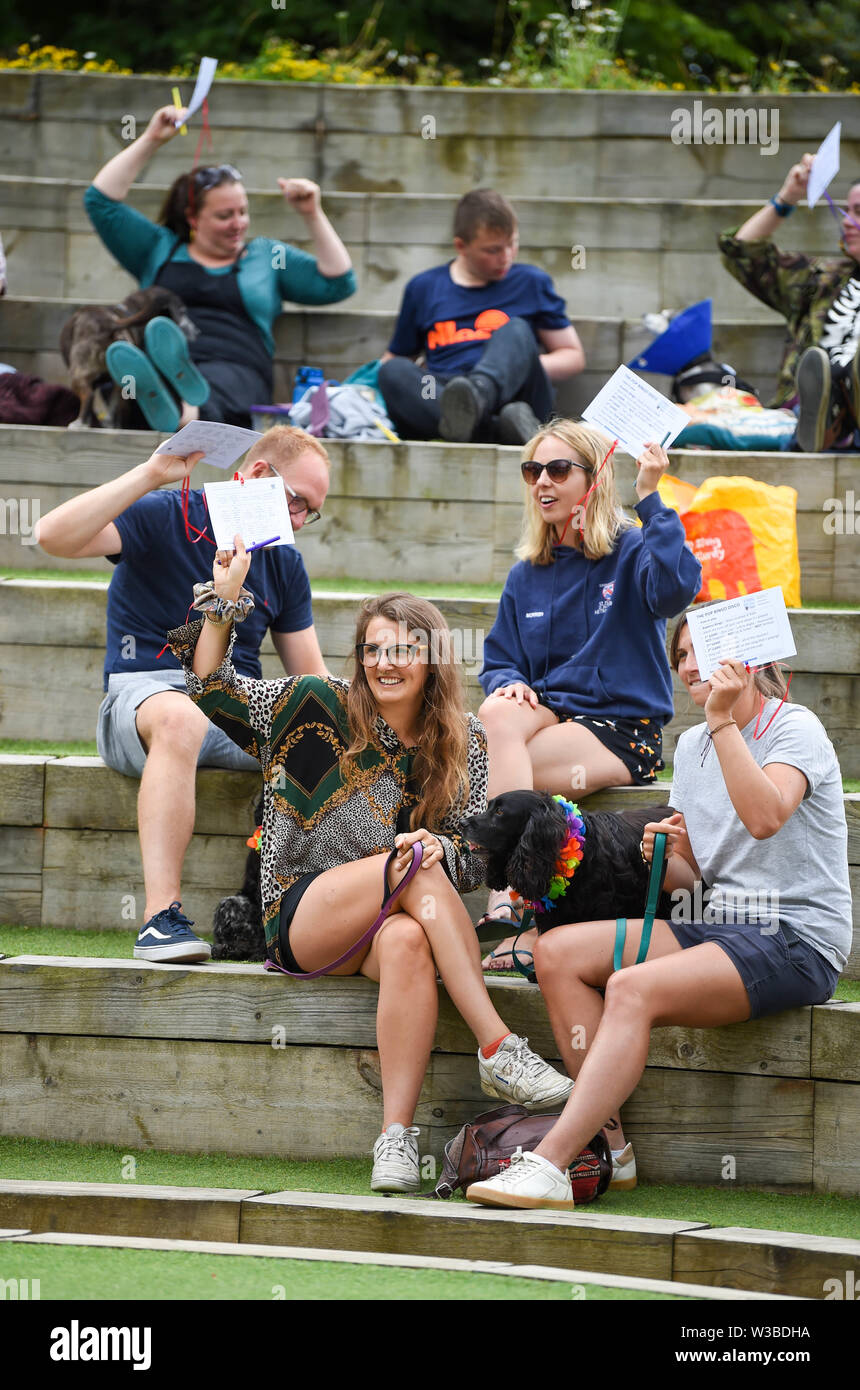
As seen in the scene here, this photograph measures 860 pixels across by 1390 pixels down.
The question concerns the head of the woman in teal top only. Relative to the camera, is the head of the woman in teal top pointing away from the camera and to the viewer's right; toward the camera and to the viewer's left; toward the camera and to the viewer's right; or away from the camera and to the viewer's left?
toward the camera and to the viewer's right

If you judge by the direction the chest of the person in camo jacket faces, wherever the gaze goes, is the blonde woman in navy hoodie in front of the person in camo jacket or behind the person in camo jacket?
in front

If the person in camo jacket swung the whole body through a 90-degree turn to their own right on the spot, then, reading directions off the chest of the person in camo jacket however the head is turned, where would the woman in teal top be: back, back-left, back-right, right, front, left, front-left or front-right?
front

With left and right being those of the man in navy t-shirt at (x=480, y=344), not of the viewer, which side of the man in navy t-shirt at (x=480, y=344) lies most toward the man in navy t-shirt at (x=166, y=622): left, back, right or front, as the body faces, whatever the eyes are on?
front

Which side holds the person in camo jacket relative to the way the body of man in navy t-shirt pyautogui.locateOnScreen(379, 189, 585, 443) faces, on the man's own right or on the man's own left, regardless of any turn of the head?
on the man's own left

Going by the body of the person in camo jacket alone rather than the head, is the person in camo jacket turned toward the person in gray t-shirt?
yes

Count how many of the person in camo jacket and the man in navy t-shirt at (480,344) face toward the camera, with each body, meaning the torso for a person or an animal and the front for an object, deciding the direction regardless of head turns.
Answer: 2

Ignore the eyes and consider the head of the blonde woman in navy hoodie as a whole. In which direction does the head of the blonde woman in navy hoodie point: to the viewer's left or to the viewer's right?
to the viewer's left

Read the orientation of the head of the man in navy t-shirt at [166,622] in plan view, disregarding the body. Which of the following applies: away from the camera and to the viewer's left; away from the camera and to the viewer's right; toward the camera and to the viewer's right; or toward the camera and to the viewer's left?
toward the camera and to the viewer's right

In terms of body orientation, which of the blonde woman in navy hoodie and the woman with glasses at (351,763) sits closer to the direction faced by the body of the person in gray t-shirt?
the woman with glasses

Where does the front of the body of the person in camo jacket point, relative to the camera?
toward the camera

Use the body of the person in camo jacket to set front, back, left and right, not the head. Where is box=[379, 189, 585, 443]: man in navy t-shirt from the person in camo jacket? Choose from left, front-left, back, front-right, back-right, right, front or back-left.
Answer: right

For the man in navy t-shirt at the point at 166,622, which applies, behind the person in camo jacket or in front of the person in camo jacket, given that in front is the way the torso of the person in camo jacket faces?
in front

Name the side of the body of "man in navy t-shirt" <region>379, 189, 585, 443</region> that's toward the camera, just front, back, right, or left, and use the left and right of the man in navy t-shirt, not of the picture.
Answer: front

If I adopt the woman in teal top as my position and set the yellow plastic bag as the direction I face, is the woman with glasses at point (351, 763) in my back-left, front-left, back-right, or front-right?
front-right

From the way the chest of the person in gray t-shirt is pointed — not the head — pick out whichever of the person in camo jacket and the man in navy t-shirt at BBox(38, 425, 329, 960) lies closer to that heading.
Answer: the man in navy t-shirt

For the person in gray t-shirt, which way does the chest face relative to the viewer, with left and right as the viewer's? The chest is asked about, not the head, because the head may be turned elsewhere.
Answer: facing the viewer and to the left of the viewer
